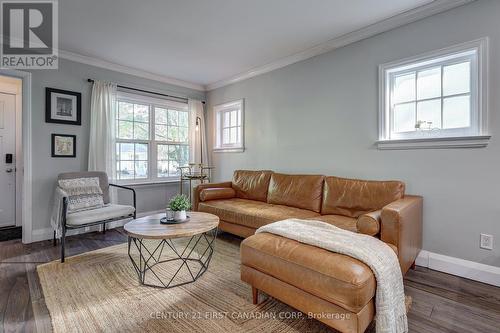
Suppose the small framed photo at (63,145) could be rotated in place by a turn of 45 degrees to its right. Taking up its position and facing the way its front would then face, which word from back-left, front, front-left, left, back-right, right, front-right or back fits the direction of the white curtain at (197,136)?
back-left

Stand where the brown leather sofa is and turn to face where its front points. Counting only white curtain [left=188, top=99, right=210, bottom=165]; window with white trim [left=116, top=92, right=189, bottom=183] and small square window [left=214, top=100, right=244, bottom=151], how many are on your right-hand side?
3

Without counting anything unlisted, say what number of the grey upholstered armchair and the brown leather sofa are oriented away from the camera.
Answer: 0

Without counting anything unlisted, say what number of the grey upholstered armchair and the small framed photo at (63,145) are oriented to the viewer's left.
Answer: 0

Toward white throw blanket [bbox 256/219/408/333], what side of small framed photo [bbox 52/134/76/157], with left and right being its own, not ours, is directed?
front

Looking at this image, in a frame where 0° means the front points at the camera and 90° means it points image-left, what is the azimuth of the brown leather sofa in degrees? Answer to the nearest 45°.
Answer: approximately 45°

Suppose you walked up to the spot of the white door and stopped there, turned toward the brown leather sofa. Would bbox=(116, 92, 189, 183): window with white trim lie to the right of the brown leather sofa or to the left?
left

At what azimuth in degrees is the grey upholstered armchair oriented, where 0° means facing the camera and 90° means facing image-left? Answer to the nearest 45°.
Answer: approximately 315°

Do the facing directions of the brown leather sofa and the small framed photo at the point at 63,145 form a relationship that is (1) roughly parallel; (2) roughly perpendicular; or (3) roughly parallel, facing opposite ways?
roughly perpendicular

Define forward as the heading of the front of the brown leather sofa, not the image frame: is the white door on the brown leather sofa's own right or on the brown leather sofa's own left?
on the brown leather sofa's own right
